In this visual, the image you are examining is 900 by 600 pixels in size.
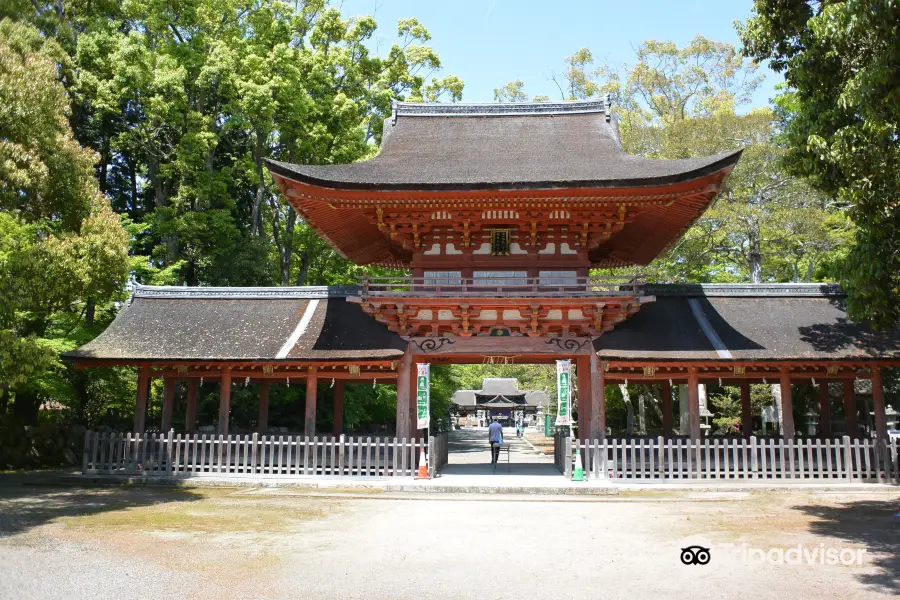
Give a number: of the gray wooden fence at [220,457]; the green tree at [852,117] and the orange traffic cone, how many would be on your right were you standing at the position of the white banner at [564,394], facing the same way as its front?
2

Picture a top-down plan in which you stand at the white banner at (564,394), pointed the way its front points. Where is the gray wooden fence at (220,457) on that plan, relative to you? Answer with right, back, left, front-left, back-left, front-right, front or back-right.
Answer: right

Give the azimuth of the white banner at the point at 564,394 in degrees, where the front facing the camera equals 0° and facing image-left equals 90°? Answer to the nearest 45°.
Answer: approximately 0°

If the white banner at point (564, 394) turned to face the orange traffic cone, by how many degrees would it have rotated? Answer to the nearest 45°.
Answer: approximately 90° to its right

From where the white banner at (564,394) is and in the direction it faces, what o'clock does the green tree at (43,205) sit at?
The green tree is roughly at 2 o'clock from the white banner.

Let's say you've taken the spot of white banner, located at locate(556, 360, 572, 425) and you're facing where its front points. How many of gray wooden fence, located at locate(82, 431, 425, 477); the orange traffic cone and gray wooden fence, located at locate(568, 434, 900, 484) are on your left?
1

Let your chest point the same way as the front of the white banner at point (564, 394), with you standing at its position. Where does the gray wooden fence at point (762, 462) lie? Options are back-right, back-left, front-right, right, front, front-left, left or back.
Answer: left
